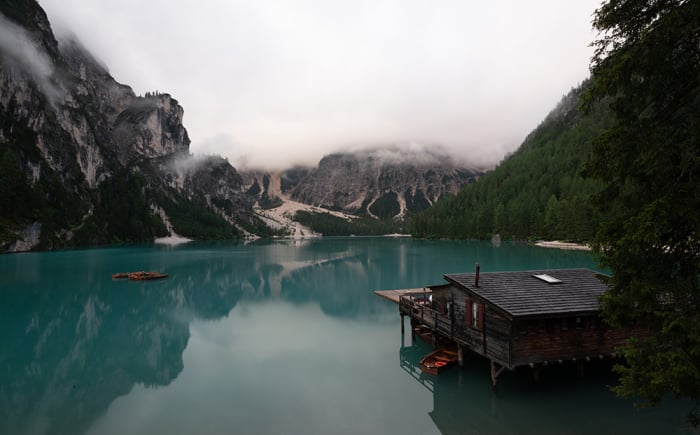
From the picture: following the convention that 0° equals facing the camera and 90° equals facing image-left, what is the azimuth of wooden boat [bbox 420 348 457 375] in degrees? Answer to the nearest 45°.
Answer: approximately 45°
